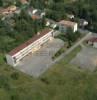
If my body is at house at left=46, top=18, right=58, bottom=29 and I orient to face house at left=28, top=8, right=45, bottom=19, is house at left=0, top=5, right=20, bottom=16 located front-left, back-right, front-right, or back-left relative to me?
front-left

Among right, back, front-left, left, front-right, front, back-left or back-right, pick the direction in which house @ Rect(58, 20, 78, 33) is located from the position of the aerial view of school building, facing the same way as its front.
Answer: left

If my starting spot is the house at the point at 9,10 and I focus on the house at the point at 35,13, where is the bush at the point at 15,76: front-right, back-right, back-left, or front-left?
front-right

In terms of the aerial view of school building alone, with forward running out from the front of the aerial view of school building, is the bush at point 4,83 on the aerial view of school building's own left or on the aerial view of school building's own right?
on the aerial view of school building's own right

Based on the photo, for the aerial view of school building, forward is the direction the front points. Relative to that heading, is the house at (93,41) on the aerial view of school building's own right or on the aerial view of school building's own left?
on the aerial view of school building's own left

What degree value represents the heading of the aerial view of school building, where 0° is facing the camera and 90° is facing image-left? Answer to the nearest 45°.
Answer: approximately 315°

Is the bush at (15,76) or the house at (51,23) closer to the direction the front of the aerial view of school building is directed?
the bush

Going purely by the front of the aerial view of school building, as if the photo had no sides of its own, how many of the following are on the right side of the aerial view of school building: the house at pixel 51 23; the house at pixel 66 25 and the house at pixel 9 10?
0

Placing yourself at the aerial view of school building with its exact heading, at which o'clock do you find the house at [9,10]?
The house is roughly at 7 o'clock from the aerial view of school building.

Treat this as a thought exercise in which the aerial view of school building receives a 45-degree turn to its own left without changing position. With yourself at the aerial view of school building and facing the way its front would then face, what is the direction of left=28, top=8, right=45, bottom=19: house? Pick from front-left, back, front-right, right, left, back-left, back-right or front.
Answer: left

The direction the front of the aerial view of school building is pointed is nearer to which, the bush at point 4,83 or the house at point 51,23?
the bush

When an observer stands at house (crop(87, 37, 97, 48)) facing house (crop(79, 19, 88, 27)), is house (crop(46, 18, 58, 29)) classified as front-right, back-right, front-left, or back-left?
front-left

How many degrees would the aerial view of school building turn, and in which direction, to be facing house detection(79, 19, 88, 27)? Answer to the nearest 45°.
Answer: approximately 90° to its left
